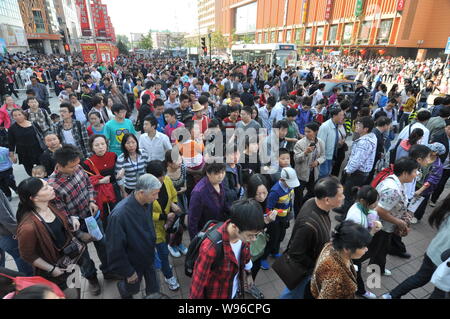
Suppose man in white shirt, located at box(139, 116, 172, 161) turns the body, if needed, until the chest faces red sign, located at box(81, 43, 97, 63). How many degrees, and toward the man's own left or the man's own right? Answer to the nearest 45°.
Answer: approximately 135° to the man's own right

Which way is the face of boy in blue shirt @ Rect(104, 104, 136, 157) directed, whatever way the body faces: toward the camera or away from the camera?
toward the camera

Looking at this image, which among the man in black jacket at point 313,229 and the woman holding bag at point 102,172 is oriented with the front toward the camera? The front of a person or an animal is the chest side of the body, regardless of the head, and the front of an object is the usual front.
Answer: the woman holding bag

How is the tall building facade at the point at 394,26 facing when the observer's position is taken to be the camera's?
facing the viewer and to the left of the viewer

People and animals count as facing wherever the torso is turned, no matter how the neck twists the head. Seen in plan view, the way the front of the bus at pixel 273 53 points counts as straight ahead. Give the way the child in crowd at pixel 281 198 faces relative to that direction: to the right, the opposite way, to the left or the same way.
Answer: the same way

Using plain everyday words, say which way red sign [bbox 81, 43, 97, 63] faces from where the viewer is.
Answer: facing the viewer

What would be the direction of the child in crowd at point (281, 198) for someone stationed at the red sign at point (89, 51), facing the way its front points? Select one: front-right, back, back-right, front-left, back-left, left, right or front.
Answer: front

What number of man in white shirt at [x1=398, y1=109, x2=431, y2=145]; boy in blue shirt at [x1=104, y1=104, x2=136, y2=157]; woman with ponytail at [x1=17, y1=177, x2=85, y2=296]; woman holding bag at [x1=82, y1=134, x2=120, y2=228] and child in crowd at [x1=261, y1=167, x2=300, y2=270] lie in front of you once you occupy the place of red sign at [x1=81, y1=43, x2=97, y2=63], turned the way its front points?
5

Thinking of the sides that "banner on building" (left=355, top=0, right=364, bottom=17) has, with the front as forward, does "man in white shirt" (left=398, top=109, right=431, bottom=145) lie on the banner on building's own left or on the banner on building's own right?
on the banner on building's own left

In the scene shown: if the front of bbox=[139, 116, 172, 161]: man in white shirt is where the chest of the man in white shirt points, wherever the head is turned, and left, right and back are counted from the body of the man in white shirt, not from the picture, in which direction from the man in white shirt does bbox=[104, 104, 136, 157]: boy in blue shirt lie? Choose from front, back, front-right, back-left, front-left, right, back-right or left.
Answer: right

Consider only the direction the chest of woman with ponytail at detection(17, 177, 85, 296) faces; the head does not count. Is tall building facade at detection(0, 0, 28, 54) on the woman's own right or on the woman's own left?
on the woman's own left

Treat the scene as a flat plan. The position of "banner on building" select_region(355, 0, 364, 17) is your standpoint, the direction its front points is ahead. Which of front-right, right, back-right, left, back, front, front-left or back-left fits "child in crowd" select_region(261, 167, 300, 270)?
front-left
